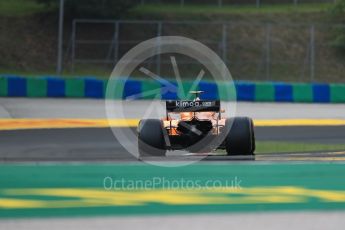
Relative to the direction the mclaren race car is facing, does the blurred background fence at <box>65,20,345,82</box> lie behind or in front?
in front

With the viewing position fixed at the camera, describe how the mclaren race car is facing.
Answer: facing away from the viewer

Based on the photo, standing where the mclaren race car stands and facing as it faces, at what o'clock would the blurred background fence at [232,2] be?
The blurred background fence is roughly at 12 o'clock from the mclaren race car.
